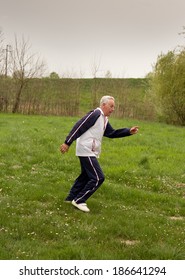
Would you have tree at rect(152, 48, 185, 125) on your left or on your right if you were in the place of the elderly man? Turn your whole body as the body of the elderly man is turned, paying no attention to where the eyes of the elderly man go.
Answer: on your left

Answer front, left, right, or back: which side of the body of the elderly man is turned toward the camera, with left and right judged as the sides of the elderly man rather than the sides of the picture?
right
